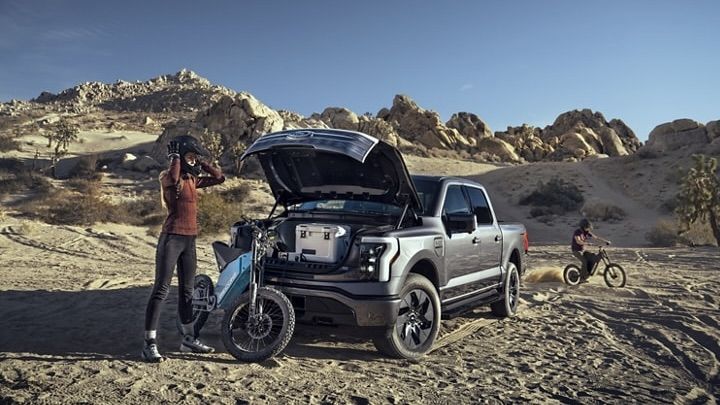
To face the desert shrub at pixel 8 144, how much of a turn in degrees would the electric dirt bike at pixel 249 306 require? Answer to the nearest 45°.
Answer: approximately 135° to its left

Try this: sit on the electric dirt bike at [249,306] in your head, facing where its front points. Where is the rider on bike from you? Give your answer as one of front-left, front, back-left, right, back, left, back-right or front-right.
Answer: left

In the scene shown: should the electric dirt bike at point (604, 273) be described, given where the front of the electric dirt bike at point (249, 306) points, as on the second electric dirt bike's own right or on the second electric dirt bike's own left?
on the second electric dirt bike's own left

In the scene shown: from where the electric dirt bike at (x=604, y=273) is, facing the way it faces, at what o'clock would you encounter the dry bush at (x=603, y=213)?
The dry bush is roughly at 9 o'clock from the electric dirt bike.

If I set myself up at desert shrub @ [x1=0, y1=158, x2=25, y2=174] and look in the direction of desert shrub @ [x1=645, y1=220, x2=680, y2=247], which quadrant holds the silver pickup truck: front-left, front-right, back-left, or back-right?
front-right

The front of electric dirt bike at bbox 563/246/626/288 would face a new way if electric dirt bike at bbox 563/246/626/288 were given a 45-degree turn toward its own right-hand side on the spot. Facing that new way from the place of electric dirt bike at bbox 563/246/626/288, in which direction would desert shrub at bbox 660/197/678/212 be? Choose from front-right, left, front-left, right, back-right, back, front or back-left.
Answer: back-left

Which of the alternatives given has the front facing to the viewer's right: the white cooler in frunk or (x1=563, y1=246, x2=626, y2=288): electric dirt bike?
the electric dirt bike

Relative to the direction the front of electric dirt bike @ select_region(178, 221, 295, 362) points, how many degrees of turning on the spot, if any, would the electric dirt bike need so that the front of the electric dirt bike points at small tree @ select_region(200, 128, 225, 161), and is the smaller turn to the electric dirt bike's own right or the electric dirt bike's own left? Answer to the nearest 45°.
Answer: approximately 135° to the electric dirt bike's own left

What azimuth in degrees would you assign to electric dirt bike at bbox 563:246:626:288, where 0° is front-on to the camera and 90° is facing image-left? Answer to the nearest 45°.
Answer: approximately 270°

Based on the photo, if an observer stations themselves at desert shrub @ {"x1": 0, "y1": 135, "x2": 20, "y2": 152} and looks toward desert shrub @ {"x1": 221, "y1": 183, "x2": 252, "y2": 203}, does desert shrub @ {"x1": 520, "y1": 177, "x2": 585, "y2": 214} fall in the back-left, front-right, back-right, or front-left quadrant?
front-left

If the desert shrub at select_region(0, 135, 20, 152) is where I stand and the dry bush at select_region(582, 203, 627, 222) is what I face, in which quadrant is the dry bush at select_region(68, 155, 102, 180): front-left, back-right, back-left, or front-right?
front-right

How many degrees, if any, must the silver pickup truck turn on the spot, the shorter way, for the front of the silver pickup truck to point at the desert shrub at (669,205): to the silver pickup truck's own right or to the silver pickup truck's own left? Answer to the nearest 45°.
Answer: approximately 180°

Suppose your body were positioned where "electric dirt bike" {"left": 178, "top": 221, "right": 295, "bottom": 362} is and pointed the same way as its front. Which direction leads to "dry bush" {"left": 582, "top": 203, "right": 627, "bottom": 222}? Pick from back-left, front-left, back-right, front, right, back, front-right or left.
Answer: left

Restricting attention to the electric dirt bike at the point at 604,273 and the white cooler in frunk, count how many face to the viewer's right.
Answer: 1

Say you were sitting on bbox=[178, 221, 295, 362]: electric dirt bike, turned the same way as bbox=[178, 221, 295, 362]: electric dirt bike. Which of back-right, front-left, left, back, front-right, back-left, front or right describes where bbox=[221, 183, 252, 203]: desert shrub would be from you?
back-left

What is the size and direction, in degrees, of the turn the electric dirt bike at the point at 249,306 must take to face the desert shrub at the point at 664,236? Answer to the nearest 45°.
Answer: approximately 90° to its left

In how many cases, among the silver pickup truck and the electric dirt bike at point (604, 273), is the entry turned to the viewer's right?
1
